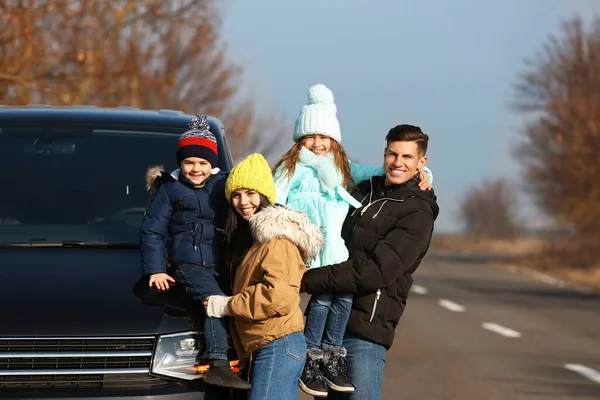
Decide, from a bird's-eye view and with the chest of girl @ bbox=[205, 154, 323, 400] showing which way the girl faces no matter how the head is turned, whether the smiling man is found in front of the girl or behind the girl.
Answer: behind

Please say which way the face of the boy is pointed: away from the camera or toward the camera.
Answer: toward the camera

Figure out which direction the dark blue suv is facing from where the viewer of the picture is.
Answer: facing the viewer

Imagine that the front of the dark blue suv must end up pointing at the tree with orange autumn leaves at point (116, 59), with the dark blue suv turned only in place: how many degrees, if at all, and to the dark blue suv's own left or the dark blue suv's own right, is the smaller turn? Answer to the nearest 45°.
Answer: approximately 180°

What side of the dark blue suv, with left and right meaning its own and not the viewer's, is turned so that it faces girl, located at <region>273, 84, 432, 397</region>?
front

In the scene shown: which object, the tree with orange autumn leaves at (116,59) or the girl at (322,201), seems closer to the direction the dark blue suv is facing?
the girl

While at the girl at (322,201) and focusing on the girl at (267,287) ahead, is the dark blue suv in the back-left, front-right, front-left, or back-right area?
front-right

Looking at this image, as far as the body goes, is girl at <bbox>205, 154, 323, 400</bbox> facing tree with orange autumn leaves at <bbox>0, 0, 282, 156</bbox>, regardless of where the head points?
no

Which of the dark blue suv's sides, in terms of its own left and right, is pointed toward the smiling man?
left

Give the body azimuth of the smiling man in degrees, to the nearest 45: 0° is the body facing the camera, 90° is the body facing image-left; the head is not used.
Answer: approximately 45°

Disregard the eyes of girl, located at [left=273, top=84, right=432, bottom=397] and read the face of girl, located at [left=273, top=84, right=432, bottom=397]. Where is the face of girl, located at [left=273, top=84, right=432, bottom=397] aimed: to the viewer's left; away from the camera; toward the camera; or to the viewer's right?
toward the camera

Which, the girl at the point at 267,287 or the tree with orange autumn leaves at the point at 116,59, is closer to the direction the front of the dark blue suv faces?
the girl

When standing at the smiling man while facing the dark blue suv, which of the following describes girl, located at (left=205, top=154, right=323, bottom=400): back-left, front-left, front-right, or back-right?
front-left
